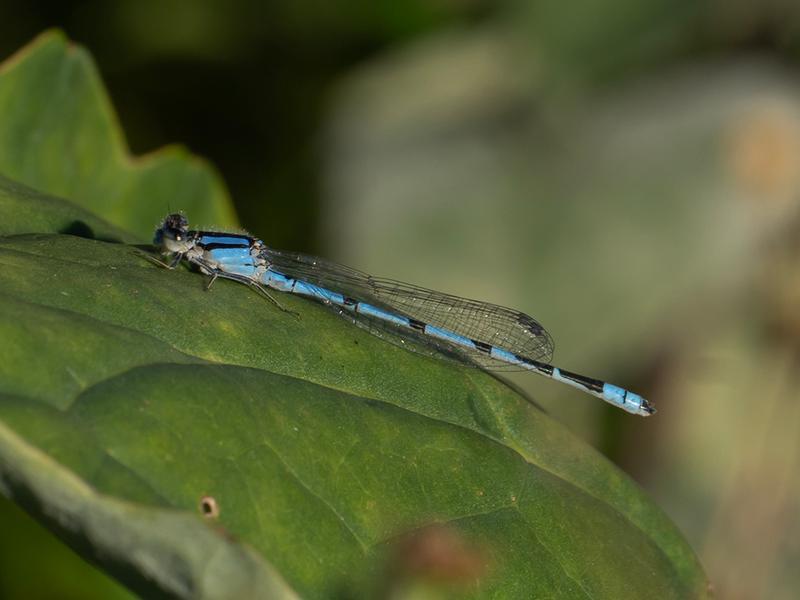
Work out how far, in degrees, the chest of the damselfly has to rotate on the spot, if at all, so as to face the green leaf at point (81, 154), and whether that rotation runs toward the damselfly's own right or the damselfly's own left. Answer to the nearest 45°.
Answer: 0° — it already faces it

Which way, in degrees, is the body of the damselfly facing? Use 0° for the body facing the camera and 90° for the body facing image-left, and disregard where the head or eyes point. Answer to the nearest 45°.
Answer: approximately 90°
